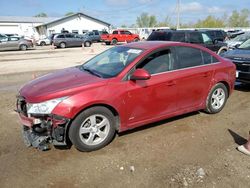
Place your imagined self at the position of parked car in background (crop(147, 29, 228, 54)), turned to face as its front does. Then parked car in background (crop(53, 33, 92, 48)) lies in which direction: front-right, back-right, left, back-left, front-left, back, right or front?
back-left

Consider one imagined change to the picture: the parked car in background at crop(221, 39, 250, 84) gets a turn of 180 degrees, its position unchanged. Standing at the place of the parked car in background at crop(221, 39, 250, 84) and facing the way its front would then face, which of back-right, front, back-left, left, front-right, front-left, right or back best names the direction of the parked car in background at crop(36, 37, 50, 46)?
left

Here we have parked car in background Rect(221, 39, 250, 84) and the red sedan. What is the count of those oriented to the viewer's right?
0

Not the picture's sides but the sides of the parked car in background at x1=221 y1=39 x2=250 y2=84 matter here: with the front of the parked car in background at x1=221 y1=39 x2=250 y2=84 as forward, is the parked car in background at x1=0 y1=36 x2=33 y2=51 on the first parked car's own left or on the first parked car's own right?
on the first parked car's own right

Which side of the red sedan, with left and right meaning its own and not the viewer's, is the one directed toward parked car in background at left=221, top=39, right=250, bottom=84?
back

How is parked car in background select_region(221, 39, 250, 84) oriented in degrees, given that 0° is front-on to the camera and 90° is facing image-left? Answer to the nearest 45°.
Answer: approximately 45°
